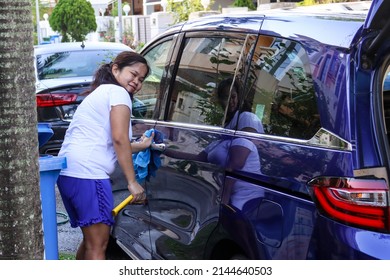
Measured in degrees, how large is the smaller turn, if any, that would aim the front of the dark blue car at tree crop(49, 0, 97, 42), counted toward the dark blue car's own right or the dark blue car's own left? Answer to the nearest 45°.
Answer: approximately 45° to the dark blue car's own right

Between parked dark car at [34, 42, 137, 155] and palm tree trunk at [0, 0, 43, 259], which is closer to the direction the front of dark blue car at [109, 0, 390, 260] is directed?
the parked dark car

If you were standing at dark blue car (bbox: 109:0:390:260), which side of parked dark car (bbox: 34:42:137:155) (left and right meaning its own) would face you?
back

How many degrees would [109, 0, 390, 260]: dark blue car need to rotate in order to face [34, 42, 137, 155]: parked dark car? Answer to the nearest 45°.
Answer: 0° — it already faces it

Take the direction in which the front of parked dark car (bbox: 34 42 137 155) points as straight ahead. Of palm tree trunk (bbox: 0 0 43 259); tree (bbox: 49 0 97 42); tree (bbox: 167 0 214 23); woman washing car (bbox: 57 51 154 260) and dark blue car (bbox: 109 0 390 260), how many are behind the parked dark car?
3

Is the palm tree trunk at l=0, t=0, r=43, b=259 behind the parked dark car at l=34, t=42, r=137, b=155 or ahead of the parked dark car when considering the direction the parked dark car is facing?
behind

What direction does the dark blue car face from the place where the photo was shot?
facing away from the viewer and to the left of the viewer

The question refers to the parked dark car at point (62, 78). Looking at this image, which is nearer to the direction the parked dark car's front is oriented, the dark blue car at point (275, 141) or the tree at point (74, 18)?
the tree

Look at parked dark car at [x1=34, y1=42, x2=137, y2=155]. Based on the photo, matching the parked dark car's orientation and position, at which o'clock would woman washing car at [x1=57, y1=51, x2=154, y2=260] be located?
The woman washing car is roughly at 6 o'clock from the parked dark car.

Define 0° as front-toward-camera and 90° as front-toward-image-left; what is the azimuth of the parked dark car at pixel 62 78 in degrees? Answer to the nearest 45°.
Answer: approximately 180°

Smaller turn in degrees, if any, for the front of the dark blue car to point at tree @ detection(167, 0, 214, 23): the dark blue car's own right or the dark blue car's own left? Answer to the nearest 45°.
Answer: approximately 45° to the dark blue car's own right
